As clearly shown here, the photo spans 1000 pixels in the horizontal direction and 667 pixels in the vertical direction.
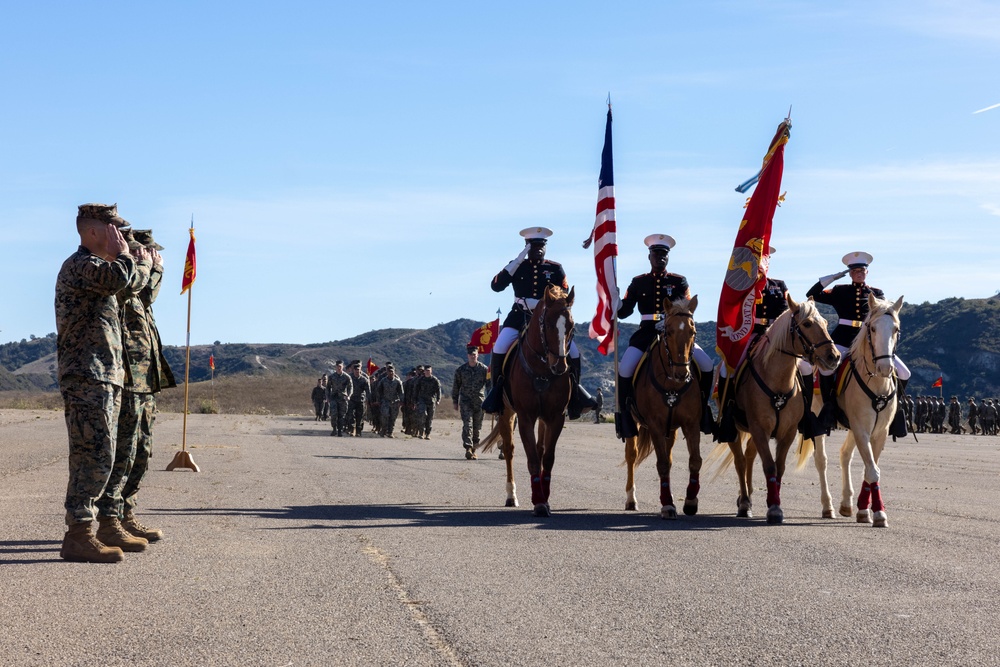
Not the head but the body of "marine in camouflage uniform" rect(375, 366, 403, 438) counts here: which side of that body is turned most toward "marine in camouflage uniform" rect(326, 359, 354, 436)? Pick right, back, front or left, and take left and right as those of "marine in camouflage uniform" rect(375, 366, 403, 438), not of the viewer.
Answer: right

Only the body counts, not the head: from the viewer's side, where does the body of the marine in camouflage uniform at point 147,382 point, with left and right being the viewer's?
facing to the right of the viewer

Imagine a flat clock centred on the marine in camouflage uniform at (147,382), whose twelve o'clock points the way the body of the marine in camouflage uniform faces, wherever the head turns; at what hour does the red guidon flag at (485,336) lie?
The red guidon flag is roughly at 10 o'clock from the marine in camouflage uniform.

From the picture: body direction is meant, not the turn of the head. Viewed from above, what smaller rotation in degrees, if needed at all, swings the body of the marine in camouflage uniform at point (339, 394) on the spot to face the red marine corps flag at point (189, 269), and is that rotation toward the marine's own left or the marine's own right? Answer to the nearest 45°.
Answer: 0° — they already face it

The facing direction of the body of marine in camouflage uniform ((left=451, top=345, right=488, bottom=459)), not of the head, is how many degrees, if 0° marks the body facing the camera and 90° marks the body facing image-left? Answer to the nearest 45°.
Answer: approximately 0°

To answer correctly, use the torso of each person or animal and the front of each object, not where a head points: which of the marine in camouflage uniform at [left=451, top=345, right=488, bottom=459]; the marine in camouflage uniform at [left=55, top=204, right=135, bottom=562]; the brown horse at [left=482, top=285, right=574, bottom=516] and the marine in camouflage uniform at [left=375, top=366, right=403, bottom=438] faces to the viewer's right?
the marine in camouflage uniform at [left=55, top=204, right=135, bottom=562]

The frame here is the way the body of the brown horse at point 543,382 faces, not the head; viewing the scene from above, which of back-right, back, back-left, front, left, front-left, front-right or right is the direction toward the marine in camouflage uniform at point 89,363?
front-right

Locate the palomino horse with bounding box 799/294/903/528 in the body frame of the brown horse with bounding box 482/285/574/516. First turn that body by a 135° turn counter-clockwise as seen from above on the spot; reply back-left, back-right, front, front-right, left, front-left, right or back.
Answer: front-right

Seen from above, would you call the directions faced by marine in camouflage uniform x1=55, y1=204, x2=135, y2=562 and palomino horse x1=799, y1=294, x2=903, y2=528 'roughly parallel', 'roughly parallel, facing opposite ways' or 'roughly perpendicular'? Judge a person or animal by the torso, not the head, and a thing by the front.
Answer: roughly perpendicular

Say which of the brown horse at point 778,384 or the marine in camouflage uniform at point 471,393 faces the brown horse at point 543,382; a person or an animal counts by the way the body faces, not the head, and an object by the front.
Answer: the marine in camouflage uniform

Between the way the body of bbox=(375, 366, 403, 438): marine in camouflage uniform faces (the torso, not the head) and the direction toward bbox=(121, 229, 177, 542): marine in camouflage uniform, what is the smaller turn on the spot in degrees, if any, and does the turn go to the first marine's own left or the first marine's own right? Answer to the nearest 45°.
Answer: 0° — they already face them

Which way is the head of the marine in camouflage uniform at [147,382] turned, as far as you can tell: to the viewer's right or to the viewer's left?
to the viewer's right

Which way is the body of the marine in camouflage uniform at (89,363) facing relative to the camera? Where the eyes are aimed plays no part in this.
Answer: to the viewer's right
